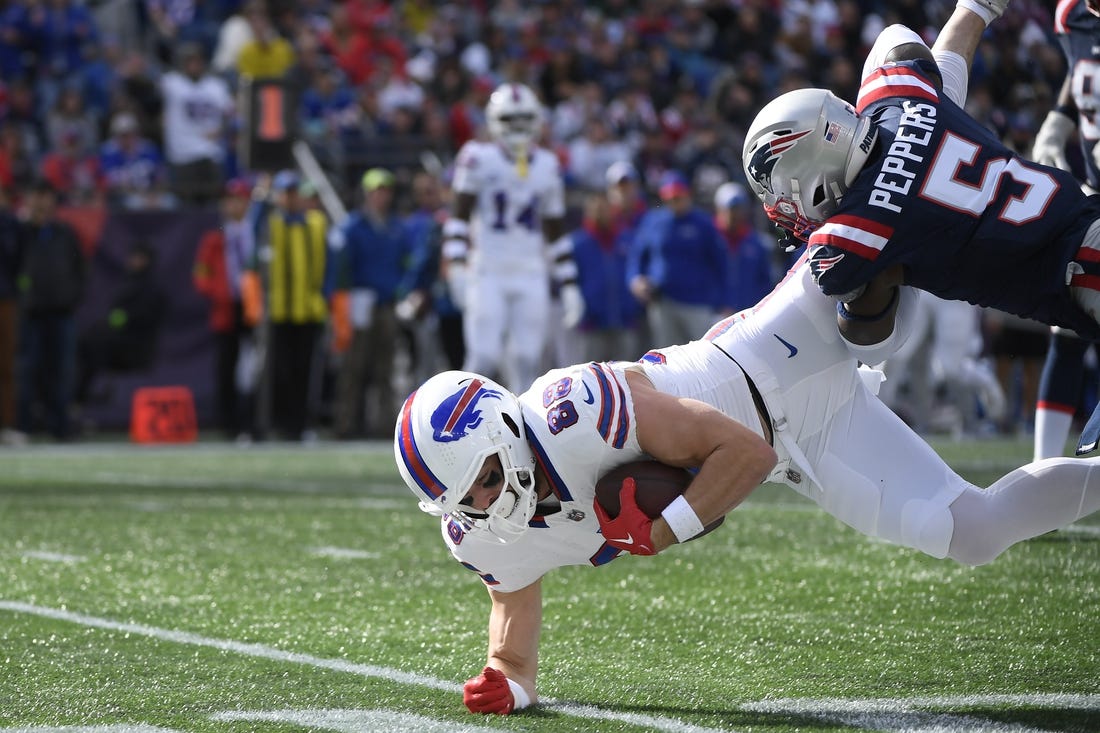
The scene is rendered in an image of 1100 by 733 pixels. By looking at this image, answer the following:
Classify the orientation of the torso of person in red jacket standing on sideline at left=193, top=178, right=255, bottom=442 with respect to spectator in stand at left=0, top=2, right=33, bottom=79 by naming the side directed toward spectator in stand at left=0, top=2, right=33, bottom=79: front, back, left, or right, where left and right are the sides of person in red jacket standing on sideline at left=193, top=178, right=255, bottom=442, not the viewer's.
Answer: back

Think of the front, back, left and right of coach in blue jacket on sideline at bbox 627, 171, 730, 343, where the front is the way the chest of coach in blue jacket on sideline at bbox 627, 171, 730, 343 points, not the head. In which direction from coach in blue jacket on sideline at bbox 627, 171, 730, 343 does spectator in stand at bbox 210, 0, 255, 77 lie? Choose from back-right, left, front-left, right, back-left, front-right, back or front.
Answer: back-right

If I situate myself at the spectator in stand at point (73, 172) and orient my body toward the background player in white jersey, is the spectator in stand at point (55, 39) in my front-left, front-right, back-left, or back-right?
back-left

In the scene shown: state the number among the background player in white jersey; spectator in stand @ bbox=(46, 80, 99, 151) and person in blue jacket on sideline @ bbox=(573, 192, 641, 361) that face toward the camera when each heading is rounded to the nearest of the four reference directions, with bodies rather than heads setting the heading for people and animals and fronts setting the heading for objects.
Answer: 3

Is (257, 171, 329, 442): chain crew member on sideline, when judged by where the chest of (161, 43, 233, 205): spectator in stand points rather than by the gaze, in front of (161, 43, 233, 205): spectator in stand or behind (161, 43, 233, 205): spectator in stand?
in front

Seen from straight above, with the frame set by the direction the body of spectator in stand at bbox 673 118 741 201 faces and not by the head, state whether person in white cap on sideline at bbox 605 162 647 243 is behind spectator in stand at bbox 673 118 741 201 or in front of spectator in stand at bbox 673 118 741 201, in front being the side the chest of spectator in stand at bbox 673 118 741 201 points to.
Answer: in front

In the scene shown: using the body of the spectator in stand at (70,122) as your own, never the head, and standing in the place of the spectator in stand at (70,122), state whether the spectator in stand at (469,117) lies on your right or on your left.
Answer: on your left

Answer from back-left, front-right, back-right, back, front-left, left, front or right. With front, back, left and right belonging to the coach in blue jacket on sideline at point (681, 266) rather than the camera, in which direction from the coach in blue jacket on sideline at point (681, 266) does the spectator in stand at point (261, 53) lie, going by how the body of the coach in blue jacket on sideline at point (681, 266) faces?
back-right

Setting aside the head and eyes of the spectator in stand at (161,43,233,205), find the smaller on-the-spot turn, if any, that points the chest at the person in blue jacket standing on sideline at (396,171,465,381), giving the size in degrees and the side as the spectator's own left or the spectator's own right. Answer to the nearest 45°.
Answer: approximately 45° to the spectator's own left

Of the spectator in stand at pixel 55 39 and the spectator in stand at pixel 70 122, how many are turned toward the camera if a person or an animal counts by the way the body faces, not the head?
2
